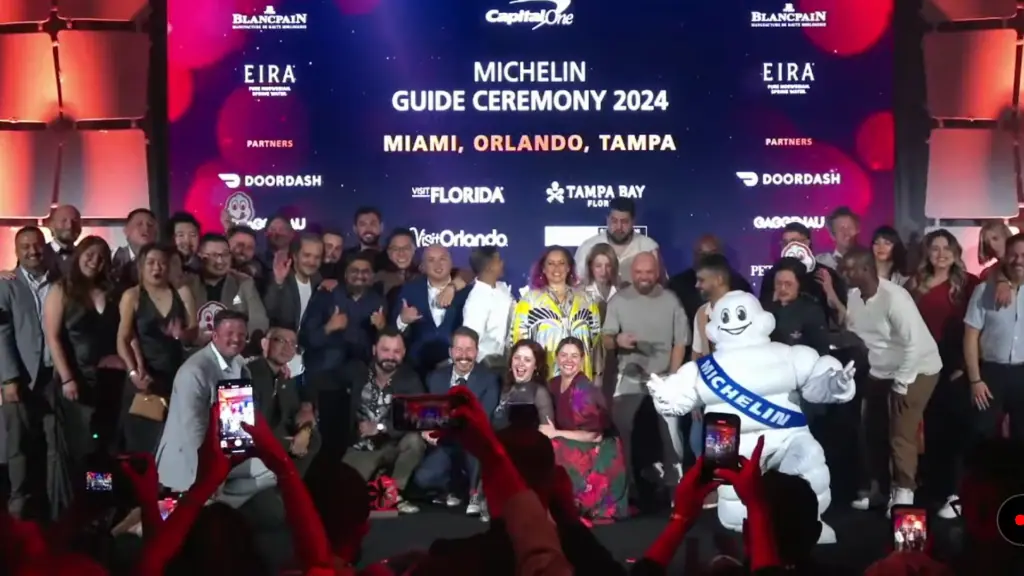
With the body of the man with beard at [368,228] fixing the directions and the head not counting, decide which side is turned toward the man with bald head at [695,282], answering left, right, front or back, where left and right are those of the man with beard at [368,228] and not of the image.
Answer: left

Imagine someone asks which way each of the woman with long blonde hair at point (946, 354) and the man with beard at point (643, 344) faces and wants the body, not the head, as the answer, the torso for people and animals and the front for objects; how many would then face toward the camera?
2

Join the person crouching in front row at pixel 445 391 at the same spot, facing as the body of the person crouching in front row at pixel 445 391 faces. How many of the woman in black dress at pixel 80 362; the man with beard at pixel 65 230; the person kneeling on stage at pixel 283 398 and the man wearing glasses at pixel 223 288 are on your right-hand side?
4

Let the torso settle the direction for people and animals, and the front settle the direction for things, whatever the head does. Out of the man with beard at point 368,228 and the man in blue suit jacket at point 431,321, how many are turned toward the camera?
2

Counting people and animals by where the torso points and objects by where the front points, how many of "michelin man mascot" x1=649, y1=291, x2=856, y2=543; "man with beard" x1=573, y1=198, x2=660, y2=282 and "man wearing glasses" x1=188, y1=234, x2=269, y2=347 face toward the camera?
3

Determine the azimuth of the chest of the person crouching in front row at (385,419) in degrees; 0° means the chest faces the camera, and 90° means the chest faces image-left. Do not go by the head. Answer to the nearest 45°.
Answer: approximately 0°

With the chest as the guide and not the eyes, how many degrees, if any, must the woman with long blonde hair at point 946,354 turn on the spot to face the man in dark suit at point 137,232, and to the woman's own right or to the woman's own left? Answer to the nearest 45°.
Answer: approximately 90° to the woman's own right

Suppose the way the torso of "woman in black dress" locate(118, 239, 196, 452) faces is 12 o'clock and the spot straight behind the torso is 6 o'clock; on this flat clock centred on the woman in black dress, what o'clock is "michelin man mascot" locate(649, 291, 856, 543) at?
The michelin man mascot is roughly at 10 o'clock from the woman in black dress.

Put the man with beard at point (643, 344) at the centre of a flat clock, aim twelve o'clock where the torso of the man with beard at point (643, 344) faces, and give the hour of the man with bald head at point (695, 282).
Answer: the man with bald head at point (695, 282) is roughly at 7 o'clock from the man with beard at point (643, 344).

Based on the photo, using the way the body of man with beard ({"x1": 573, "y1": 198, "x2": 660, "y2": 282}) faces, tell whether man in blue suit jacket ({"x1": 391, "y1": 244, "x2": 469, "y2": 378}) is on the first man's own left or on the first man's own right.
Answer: on the first man's own right

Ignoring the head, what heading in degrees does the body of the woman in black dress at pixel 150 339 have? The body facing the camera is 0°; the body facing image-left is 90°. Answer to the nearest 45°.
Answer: approximately 0°

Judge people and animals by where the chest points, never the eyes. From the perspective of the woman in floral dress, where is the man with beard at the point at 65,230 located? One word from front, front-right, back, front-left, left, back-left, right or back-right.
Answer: front-right
